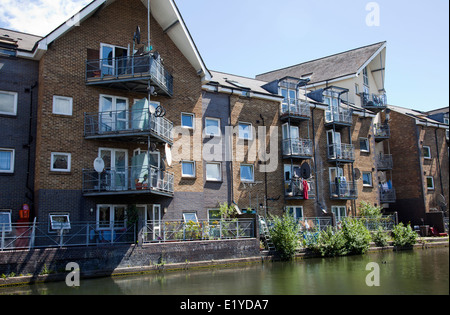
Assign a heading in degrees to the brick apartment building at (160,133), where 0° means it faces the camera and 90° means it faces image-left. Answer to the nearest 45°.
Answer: approximately 315°

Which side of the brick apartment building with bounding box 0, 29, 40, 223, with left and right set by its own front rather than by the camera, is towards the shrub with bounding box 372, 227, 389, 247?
left

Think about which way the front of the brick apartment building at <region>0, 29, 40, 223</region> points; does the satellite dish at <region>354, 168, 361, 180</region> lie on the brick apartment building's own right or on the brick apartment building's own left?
on the brick apartment building's own left

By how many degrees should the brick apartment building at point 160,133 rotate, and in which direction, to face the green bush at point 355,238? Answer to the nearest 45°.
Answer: approximately 45° to its left

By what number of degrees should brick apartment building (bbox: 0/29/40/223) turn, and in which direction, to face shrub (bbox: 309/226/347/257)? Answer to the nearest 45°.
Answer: approximately 90° to its left
